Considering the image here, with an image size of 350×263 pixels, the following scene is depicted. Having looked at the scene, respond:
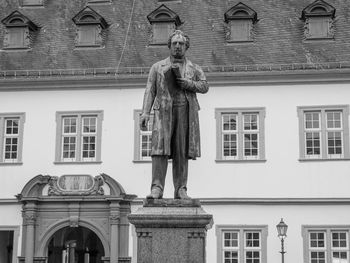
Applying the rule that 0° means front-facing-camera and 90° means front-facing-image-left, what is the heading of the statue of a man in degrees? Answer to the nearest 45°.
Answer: approximately 0°

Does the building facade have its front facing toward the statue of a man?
yes

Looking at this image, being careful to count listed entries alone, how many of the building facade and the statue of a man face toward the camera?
2

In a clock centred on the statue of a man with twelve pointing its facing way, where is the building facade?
The building facade is roughly at 6 o'clock from the statue of a man.

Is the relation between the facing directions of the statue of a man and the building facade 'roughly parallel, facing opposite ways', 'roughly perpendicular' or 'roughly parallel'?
roughly parallel

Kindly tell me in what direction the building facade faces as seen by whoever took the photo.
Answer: facing the viewer

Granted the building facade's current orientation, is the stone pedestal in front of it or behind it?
in front
